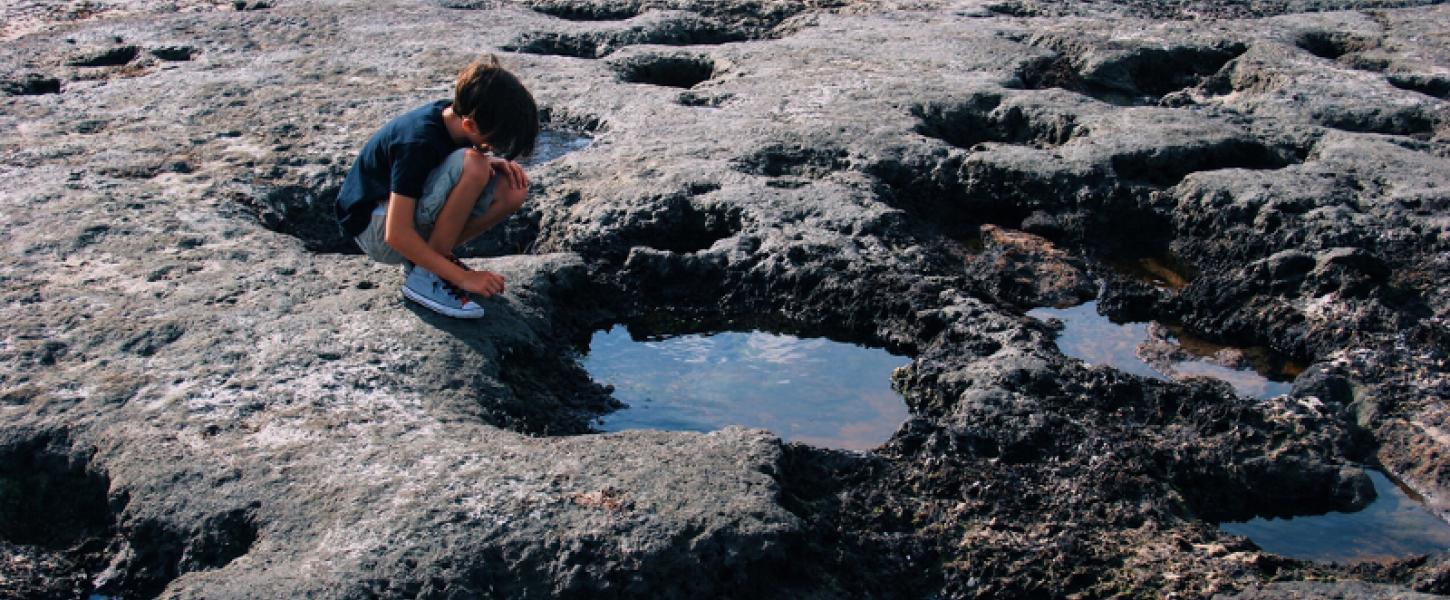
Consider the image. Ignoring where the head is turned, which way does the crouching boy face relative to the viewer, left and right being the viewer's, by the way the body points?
facing to the right of the viewer

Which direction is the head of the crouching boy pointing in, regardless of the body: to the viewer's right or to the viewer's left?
to the viewer's right
